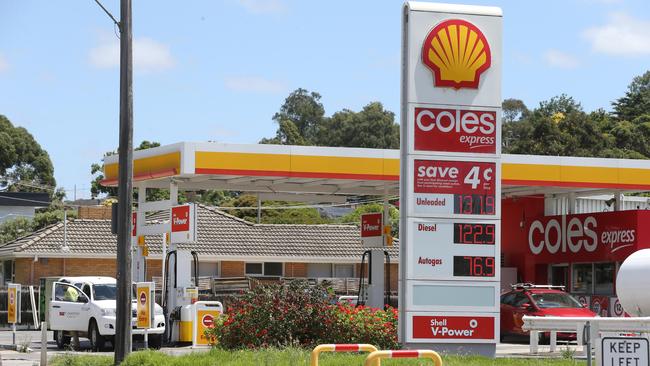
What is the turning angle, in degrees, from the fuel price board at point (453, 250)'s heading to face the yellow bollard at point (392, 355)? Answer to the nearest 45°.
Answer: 0° — it already faces it

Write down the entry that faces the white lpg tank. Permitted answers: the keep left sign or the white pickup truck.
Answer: the white pickup truck

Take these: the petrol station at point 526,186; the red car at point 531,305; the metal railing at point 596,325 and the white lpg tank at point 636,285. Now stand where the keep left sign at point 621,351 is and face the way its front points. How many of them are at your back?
4

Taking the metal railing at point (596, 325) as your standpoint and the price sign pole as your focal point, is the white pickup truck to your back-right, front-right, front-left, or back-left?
front-right

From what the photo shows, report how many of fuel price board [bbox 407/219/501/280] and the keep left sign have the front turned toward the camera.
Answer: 2

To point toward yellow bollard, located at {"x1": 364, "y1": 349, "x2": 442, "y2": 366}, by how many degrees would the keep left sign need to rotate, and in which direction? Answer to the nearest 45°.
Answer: approximately 90° to its right

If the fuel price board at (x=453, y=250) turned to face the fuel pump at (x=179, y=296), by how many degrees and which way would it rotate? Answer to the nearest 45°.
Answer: approximately 135° to its right

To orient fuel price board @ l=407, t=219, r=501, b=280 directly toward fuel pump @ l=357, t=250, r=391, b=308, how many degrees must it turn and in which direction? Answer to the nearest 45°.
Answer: approximately 180°

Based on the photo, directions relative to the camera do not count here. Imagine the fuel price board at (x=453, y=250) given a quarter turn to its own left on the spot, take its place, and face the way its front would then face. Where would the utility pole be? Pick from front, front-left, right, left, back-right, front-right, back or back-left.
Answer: back

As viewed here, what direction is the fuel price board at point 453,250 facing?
toward the camera

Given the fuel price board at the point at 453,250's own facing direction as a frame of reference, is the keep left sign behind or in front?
in front

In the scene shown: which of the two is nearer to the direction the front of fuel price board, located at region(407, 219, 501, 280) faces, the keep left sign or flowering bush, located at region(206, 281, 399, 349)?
the keep left sign

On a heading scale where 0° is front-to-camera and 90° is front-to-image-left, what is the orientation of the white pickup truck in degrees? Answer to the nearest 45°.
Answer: approximately 315°

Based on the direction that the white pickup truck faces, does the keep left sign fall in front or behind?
in front

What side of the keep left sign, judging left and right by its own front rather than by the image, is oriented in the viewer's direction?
front
